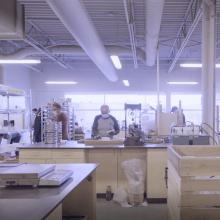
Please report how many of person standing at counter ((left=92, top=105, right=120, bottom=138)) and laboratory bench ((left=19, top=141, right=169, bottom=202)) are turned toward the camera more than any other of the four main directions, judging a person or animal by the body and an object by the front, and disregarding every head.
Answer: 2

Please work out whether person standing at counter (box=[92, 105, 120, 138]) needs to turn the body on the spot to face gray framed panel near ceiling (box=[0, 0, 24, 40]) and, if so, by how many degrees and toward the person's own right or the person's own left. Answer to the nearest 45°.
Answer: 0° — they already face it

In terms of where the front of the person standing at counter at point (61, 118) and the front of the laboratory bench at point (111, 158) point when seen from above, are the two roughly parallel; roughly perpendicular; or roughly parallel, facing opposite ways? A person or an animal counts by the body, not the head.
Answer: roughly perpendicular

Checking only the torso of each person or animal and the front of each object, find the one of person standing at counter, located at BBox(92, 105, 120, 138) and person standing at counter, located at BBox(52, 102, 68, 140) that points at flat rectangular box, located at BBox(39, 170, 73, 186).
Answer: person standing at counter, located at BBox(92, 105, 120, 138)
